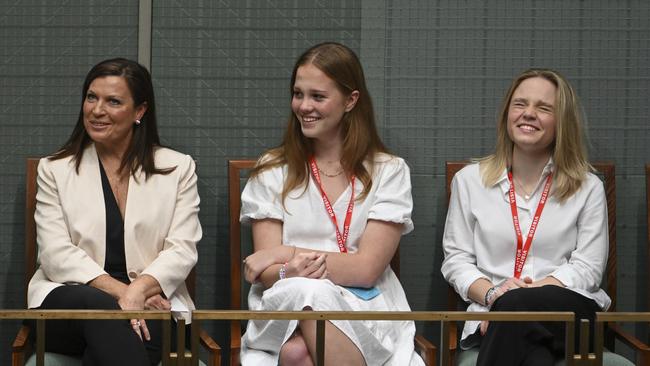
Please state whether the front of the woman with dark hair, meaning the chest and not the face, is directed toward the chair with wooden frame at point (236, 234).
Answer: no

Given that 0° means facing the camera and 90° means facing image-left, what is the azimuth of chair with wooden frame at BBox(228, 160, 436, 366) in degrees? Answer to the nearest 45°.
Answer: approximately 0°

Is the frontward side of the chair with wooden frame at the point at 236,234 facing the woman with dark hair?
no

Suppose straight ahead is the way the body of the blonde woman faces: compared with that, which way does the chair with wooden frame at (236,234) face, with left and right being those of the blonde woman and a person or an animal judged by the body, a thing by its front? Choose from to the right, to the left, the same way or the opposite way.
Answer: the same way

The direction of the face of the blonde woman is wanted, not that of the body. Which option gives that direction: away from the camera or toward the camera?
toward the camera

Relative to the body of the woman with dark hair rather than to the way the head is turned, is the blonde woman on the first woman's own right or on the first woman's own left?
on the first woman's own left

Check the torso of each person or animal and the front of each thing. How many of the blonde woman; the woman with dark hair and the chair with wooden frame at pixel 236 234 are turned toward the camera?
3

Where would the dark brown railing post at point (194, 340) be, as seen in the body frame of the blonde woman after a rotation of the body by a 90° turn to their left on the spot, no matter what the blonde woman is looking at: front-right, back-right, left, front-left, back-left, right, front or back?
back-right

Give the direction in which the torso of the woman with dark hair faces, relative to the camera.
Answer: toward the camera

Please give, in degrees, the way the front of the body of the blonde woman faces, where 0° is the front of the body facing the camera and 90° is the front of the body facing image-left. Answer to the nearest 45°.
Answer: approximately 0°

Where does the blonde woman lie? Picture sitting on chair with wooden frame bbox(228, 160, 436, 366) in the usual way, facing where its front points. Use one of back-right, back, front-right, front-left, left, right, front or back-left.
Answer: left

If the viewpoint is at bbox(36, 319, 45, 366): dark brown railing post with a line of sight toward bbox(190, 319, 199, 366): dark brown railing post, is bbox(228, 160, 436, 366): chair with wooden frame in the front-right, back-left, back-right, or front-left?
front-left

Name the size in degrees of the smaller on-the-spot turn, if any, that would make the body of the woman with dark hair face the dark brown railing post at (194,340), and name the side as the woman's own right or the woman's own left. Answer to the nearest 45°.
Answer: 0° — they already face it

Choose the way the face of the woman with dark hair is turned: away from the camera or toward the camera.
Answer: toward the camera

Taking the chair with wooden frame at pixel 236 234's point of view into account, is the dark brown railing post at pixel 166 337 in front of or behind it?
in front

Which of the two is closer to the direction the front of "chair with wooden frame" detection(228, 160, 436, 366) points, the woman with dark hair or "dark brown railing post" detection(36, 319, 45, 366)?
the dark brown railing post

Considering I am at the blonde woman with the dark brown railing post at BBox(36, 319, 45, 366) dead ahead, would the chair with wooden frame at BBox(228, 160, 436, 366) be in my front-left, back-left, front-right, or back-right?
front-right
